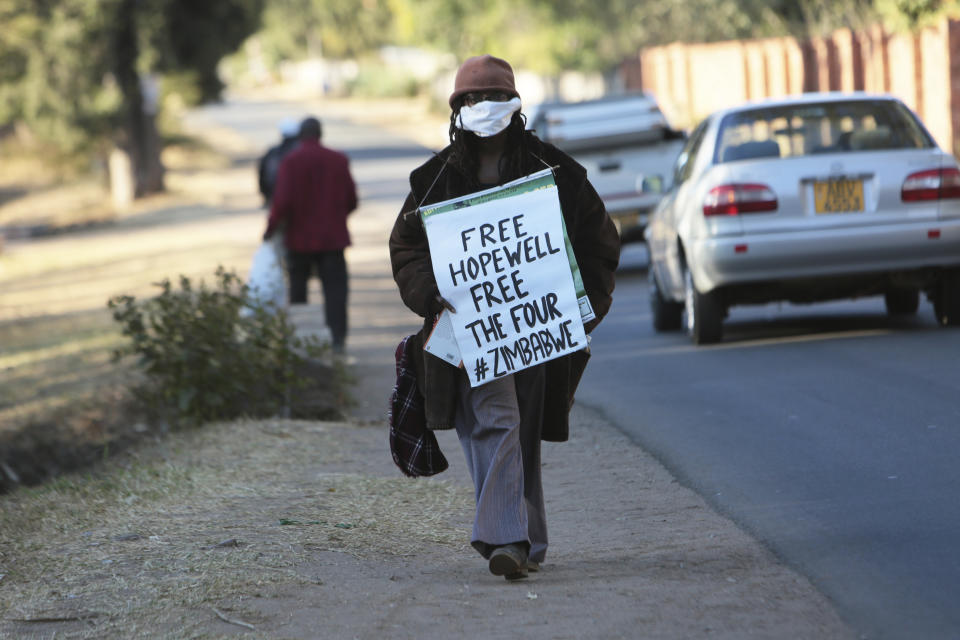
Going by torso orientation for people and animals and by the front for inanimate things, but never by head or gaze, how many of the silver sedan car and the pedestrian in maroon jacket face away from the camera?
2

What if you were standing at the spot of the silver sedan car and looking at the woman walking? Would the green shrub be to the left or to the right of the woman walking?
right

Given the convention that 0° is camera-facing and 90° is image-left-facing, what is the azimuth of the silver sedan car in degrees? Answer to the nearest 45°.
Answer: approximately 180°

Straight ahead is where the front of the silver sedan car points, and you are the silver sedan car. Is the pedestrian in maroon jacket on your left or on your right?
on your left

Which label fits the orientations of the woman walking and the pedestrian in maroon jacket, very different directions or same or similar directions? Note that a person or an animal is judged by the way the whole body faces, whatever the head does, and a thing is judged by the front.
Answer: very different directions

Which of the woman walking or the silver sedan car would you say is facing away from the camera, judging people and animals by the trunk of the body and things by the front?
the silver sedan car

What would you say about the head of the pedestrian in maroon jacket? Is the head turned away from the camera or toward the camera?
away from the camera

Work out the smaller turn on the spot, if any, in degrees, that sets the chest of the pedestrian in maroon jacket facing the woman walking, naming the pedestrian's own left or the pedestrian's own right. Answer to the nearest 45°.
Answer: approximately 180°

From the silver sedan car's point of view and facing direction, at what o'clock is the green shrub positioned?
The green shrub is roughly at 8 o'clock from the silver sedan car.

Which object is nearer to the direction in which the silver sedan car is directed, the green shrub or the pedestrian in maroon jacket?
the pedestrian in maroon jacket

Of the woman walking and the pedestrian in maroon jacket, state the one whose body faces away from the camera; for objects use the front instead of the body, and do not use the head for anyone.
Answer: the pedestrian in maroon jacket

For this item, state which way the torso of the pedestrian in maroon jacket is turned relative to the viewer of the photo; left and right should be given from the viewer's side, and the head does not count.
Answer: facing away from the viewer

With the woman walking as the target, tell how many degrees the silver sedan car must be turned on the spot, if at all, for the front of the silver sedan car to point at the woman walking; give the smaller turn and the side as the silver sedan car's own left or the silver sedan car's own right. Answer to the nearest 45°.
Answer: approximately 180°
